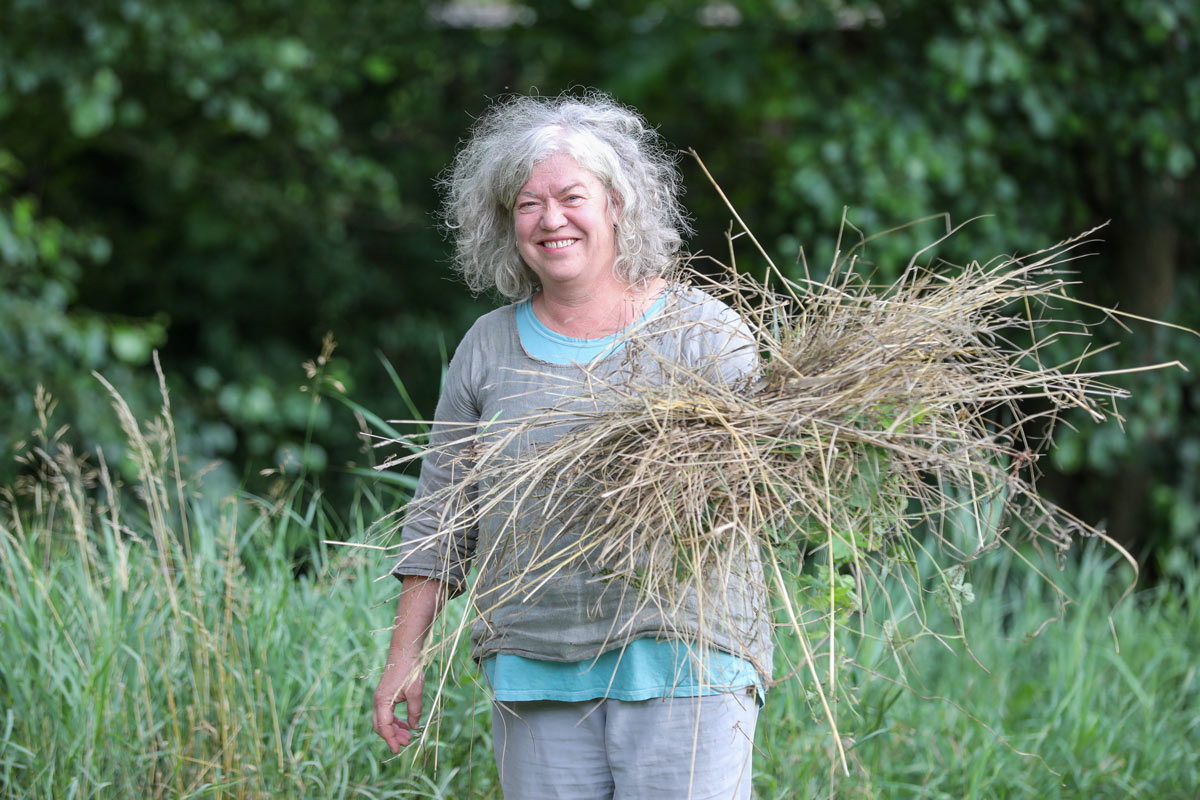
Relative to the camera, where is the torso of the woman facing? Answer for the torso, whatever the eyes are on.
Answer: toward the camera

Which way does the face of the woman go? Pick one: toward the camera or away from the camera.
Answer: toward the camera
